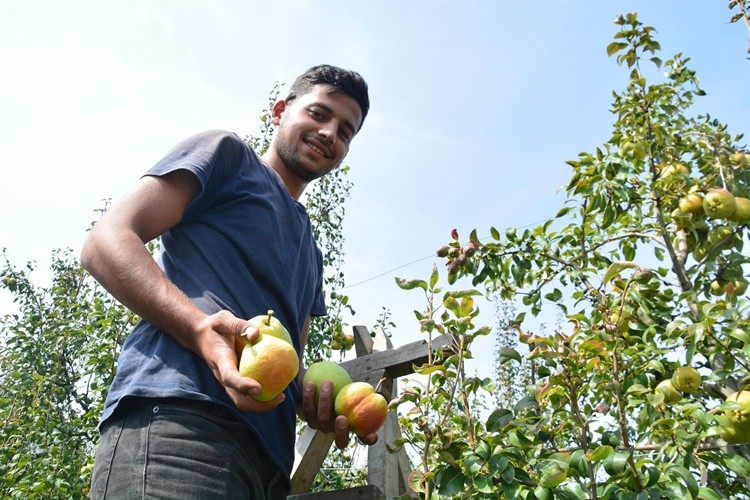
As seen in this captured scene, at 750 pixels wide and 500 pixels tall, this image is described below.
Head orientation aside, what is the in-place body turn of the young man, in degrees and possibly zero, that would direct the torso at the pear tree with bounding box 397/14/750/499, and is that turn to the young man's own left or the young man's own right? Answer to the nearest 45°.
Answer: approximately 45° to the young man's own left

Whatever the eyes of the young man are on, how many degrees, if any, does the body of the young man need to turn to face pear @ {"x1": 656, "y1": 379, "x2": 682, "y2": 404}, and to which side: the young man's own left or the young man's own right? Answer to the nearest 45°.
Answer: approximately 45° to the young man's own left

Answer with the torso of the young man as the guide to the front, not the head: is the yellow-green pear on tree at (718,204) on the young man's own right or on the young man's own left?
on the young man's own left

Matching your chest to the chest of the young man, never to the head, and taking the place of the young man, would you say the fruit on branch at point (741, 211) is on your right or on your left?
on your left

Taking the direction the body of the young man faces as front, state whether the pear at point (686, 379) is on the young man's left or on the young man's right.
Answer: on the young man's left

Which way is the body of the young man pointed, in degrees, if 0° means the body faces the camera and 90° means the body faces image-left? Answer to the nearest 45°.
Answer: approximately 315°
